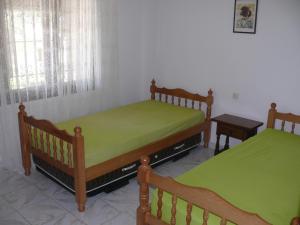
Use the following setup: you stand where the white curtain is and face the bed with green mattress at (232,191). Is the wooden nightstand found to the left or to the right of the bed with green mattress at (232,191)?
left

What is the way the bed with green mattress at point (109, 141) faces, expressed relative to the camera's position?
facing the viewer and to the left of the viewer

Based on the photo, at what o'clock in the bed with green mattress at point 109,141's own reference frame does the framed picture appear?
The framed picture is roughly at 7 o'clock from the bed with green mattress.

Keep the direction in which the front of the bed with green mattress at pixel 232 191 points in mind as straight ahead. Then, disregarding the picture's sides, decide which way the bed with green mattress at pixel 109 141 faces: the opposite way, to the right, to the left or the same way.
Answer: the same way

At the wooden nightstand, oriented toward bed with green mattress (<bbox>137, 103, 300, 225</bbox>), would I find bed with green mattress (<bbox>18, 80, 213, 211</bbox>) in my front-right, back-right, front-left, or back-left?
front-right

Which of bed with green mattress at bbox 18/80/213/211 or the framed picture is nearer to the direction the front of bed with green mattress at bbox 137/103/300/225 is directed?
the bed with green mattress

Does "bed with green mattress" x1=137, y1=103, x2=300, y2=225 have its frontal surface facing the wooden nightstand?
no

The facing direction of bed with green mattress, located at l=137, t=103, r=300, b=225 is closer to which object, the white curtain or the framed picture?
the white curtain

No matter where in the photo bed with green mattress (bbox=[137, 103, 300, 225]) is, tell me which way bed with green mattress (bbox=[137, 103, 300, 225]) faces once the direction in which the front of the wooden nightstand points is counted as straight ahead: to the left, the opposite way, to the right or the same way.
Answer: the same way

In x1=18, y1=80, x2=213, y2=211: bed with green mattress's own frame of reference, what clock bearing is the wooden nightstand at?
The wooden nightstand is roughly at 7 o'clock from the bed with green mattress.

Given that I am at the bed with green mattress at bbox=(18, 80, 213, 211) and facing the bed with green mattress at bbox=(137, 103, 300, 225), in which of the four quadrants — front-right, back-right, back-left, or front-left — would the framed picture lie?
front-left

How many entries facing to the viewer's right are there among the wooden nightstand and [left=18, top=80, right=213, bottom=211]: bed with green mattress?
0

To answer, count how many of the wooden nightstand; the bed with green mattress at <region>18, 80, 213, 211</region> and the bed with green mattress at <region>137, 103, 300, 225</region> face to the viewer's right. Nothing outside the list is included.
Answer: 0

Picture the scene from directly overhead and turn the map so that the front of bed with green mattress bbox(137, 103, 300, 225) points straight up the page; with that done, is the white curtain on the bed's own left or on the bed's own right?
on the bed's own right

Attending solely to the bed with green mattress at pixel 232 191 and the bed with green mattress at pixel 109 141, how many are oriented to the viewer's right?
0

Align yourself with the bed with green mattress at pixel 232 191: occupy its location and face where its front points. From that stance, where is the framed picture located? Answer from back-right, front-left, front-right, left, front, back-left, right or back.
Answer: back-right
